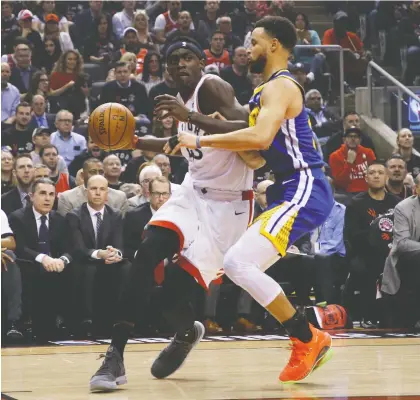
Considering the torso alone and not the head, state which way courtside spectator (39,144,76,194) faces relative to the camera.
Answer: toward the camera

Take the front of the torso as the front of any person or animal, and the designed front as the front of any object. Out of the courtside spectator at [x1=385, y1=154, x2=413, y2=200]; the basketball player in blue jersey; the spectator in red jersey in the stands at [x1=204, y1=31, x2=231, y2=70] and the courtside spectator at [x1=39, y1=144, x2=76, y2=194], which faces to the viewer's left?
the basketball player in blue jersey

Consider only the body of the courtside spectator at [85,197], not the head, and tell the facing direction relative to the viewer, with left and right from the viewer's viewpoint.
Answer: facing the viewer

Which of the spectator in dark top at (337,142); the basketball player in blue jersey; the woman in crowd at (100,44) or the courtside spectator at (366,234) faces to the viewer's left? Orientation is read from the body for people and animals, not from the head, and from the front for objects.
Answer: the basketball player in blue jersey

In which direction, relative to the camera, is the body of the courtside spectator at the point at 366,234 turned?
toward the camera

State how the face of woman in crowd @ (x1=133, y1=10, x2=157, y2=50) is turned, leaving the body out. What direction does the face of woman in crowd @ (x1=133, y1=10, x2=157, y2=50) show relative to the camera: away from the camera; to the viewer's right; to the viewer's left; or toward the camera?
toward the camera

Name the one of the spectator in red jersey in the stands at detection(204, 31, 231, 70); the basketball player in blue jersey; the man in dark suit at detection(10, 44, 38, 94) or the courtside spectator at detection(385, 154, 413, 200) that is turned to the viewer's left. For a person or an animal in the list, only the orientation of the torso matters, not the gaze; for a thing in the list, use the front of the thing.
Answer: the basketball player in blue jersey

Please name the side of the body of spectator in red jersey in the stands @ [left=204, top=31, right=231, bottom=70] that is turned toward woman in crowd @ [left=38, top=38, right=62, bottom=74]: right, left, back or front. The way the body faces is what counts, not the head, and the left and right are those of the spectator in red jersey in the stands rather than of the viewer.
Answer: right

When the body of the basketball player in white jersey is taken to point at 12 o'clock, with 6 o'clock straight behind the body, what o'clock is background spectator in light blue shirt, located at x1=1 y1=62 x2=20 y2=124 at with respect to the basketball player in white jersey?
The background spectator in light blue shirt is roughly at 4 o'clock from the basketball player in white jersey.

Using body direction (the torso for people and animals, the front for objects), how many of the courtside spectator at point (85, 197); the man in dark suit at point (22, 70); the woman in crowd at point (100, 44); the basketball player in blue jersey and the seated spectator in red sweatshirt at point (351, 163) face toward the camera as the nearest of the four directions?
4

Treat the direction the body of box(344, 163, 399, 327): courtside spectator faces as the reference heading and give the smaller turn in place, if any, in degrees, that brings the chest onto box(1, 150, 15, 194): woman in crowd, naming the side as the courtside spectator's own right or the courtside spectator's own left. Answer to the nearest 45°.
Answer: approximately 90° to the courtside spectator's own right

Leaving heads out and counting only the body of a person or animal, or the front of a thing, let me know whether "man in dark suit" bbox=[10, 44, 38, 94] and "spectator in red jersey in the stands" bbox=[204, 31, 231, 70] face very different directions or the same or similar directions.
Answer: same or similar directions

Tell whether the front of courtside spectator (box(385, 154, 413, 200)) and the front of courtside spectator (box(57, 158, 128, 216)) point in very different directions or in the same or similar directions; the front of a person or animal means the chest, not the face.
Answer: same or similar directions

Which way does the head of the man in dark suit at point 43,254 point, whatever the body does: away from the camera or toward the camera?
toward the camera

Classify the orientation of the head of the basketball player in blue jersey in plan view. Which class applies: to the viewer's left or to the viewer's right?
to the viewer's left

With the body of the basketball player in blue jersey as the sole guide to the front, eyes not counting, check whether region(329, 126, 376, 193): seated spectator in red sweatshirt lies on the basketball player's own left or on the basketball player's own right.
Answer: on the basketball player's own right

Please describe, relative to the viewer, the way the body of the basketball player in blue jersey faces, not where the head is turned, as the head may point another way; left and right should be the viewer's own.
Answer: facing to the left of the viewer

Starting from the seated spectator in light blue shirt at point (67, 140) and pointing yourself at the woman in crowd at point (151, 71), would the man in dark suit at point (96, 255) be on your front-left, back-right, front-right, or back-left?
back-right

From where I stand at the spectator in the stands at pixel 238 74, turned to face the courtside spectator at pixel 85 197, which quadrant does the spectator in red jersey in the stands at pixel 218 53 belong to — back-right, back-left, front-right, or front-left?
back-right

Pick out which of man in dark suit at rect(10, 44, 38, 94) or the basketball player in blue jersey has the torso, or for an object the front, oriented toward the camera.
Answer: the man in dark suit
